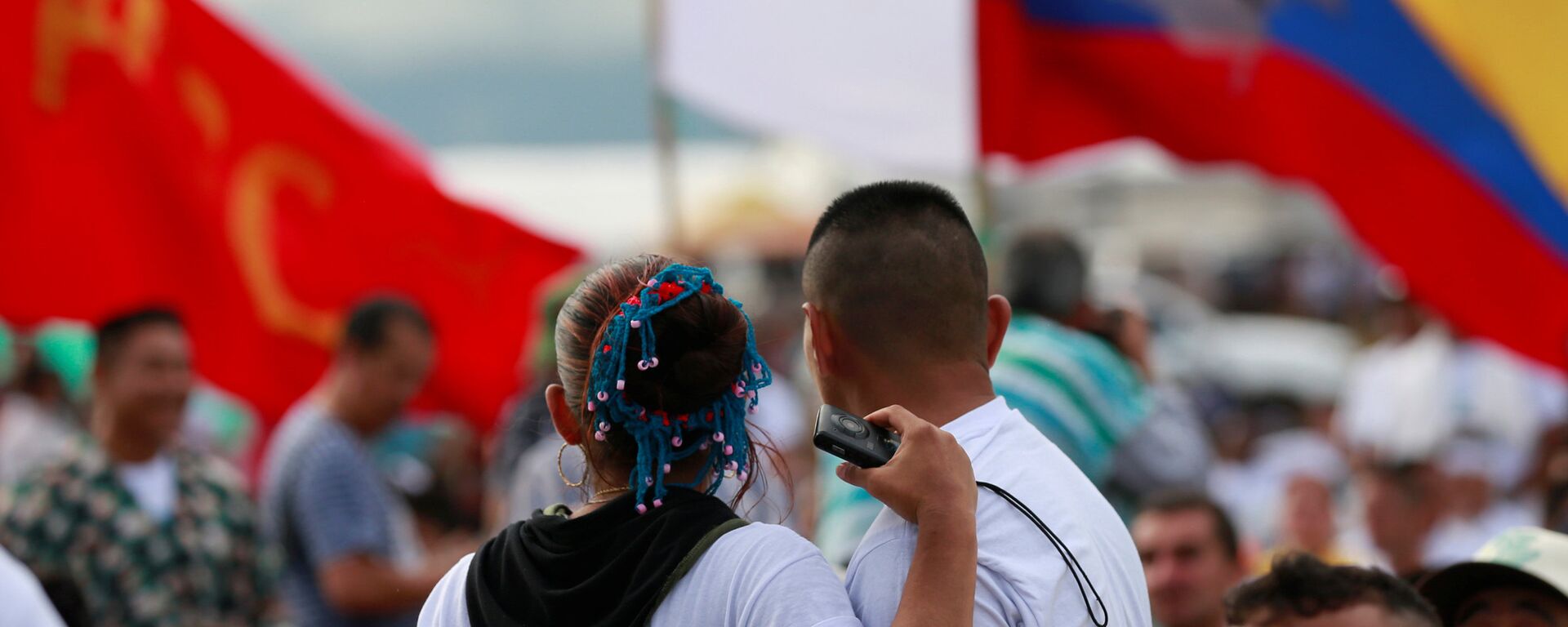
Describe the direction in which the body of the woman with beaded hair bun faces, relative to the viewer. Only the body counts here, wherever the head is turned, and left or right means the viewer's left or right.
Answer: facing away from the viewer

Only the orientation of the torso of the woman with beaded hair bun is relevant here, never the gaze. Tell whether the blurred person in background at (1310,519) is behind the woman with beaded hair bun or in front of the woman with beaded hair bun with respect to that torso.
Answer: in front

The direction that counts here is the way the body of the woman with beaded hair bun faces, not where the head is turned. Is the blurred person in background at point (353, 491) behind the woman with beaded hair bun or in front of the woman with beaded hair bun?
in front

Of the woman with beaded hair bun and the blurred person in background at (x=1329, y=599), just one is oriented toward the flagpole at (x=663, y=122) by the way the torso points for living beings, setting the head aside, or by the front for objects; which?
the woman with beaded hair bun

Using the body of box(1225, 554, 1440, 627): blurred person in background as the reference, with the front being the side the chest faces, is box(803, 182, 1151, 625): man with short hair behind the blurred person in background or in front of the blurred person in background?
in front

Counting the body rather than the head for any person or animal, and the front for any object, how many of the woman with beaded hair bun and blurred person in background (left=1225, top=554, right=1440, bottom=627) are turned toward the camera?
1

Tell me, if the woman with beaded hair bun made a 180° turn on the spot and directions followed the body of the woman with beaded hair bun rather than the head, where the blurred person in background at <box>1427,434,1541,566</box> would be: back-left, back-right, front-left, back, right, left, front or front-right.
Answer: back-left
